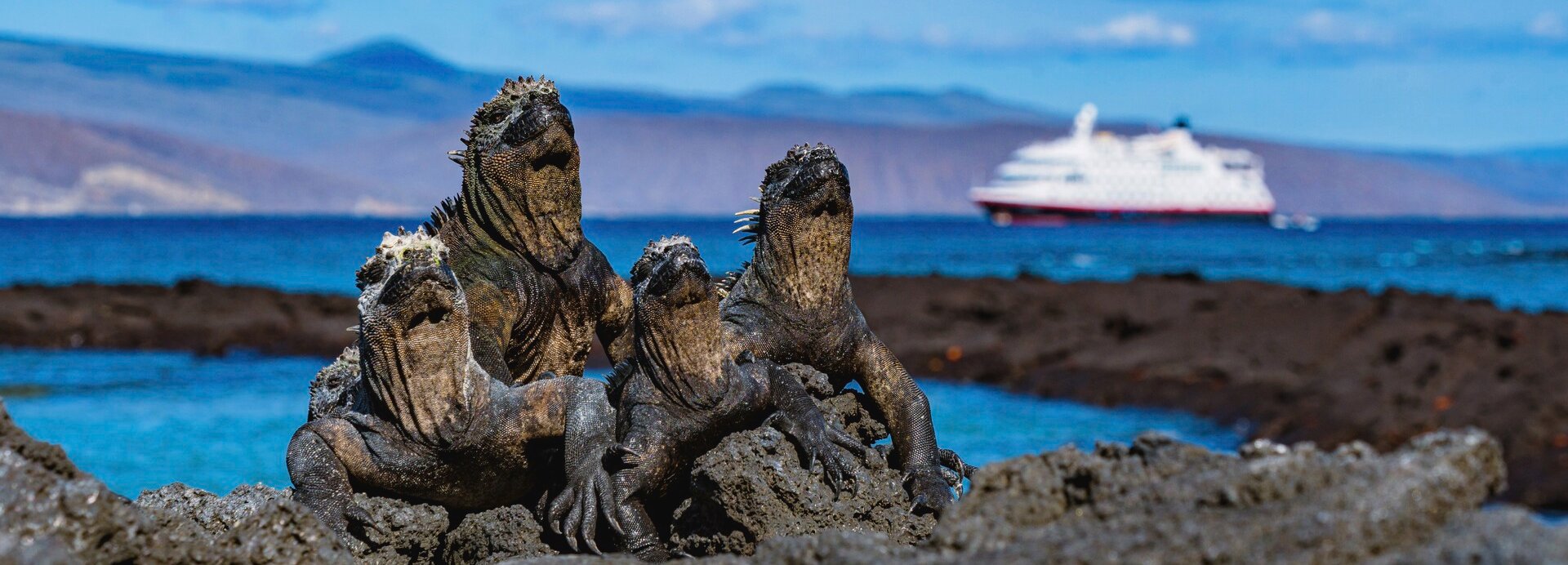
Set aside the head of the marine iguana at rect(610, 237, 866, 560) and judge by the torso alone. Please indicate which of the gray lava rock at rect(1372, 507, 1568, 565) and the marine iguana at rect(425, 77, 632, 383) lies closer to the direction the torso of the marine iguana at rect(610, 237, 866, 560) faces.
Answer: the gray lava rock

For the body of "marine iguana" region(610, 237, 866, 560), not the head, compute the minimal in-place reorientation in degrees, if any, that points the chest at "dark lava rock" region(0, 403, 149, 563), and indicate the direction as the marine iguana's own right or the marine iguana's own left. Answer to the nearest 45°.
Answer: approximately 45° to the marine iguana's own right

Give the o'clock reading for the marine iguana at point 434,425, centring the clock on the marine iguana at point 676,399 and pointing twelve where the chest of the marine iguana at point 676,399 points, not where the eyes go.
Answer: the marine iguana at point 434,425 is roughly at 3 o'clock from the marine iguana at point 676,399.

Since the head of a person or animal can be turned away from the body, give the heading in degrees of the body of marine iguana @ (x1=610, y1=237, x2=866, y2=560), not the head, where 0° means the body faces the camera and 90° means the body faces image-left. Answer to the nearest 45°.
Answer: approximately 0°

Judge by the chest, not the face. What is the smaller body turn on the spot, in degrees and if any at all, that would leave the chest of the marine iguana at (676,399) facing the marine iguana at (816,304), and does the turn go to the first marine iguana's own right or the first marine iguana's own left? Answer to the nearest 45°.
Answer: approximately 135° to the first marine iguana's own left

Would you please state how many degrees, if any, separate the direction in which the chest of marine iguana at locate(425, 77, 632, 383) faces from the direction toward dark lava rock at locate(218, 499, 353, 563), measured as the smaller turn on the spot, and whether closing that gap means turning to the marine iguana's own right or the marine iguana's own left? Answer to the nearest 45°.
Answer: approximately 45° to the marine iguana's own right

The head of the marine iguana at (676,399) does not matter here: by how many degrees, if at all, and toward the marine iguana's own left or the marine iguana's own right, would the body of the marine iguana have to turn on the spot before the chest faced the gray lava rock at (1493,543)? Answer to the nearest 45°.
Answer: approximately 45° to the marine iguana's own left

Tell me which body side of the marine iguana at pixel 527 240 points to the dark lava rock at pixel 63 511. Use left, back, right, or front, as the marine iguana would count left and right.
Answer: right

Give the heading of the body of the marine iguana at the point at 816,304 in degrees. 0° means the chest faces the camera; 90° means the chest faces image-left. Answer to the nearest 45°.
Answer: approximately 315°

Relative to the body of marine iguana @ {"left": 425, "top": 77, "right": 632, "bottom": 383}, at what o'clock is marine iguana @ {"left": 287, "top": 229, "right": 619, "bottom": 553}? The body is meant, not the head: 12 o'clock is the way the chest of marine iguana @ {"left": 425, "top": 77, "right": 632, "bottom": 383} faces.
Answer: marine iguana @ {"left": 287, "top": 229, "right": 619, "bottom": 553} is roughly at 2 o'clock from marine iguana @ {"left": 425, "top": 77, "right": 632, "bottom": 383}.

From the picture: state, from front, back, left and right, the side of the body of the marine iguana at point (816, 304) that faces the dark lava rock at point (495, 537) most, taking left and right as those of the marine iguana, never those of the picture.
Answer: right
